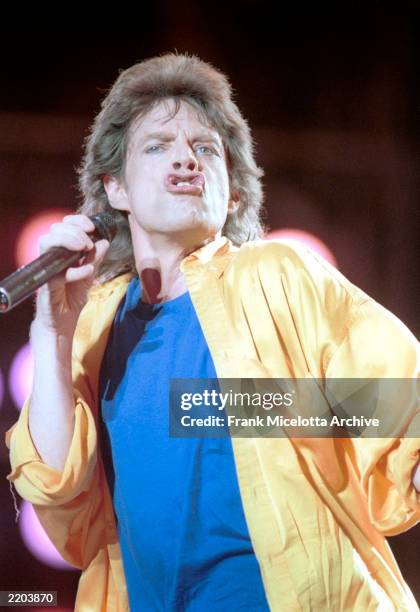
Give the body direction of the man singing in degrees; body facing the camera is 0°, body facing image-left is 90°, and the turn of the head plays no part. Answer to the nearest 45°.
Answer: approximately 45°
